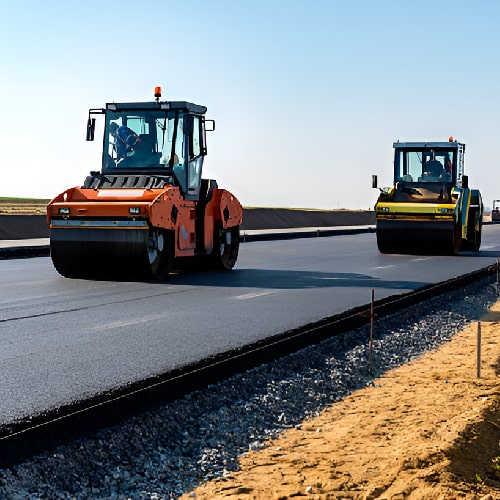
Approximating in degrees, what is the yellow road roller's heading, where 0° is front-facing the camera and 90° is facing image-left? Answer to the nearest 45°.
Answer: approximately 0°

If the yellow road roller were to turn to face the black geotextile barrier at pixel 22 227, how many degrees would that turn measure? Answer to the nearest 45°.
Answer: approximately 90° to its right
